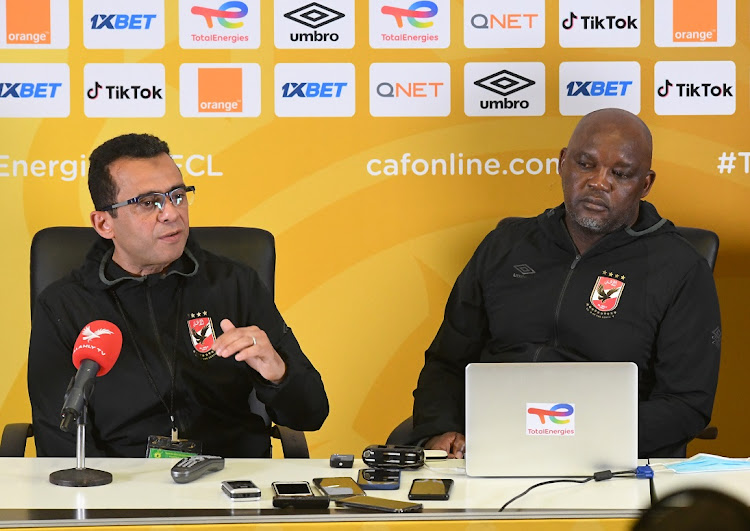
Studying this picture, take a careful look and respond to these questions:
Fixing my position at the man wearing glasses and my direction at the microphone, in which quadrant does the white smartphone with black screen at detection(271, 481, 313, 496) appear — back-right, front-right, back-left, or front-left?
front-left

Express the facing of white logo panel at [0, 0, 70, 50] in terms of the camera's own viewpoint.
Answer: facing the viewer

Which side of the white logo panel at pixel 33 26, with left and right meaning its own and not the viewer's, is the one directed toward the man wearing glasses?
front

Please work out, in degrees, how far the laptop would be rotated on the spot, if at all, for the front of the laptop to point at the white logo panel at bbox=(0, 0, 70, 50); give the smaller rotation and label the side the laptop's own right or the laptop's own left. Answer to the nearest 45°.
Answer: approximately 45° to the laptop's own left

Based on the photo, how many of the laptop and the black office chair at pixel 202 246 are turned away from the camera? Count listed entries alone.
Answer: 1

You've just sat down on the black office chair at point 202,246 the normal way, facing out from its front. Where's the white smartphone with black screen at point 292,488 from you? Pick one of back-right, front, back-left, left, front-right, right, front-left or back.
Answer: front

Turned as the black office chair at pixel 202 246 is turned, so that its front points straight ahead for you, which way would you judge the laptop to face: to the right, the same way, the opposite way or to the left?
the opposite way

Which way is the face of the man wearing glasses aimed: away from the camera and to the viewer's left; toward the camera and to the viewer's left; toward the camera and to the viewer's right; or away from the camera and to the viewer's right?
toward the camera and to the viewer's right

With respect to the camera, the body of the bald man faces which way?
toward the camera

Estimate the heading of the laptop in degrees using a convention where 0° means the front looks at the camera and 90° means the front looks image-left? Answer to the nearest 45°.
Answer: approximately 180°

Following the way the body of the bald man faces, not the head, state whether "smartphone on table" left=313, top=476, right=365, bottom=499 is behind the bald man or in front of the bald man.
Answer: in front

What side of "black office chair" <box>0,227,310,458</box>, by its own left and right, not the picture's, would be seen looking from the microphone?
front
